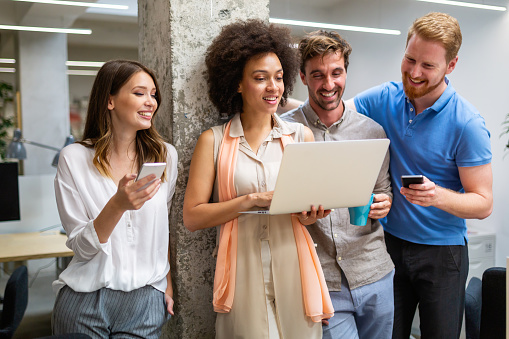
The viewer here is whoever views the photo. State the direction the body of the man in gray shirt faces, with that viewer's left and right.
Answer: facing the viewer

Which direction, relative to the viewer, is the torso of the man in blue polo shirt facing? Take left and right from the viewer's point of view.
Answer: facing the viewer and to the left of the viewer

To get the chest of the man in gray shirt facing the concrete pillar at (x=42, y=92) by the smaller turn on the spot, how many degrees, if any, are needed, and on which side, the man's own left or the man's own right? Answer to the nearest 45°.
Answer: approximately 135° to the man's own right

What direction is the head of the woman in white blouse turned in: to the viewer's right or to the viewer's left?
to the viewer's right

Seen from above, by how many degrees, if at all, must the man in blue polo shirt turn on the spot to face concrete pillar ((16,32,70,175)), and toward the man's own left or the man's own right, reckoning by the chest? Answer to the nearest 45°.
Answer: approximately 90° to the man's own right
